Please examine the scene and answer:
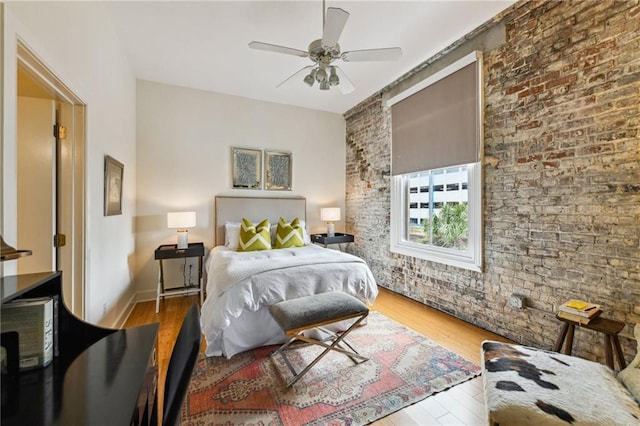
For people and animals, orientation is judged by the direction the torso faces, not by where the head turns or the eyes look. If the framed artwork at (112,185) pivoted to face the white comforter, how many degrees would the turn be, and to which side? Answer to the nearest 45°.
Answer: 0° — it already faces it

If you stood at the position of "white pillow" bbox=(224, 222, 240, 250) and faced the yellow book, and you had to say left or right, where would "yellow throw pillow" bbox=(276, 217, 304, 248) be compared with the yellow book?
left

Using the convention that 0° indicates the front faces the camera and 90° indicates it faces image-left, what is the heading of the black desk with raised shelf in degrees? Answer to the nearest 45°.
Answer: approximately 315°

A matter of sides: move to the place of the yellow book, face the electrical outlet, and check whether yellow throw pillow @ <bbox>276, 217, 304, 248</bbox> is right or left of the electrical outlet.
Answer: left

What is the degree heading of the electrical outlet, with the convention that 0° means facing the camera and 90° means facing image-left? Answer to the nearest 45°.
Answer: approximately 45°

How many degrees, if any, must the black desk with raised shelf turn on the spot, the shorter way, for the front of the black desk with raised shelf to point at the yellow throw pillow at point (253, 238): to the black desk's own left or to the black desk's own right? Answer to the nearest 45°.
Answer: approximately 90° to the black desk's own left

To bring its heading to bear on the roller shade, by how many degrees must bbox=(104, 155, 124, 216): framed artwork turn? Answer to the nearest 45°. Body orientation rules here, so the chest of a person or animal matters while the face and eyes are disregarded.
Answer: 0° — it already faces it

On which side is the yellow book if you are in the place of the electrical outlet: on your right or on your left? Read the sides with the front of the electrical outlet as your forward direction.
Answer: on your left

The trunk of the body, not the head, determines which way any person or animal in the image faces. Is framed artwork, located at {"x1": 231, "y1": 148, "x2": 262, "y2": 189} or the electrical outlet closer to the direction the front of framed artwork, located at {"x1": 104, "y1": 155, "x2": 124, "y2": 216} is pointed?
the electrical outlet

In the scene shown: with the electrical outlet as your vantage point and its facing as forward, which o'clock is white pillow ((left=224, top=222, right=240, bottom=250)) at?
The white pillow is roughly at 1 o'clock from the electrical outlet.

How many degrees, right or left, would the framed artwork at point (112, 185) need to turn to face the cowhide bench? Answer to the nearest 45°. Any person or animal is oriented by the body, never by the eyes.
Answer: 0° — it already faces it
